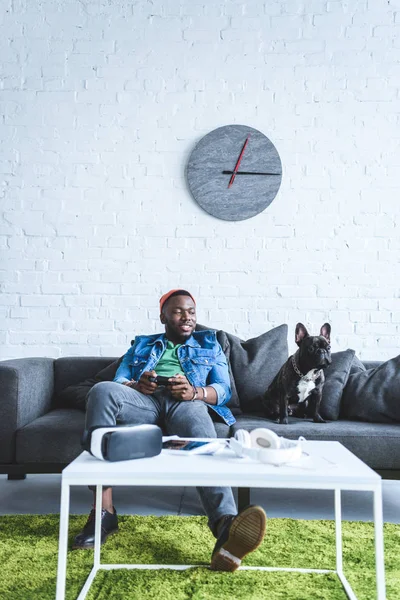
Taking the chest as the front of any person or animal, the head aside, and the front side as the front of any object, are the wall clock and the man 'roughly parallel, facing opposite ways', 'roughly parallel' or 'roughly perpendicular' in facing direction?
roughly parallel

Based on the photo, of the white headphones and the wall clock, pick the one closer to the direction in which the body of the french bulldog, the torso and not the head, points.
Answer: the white headphones

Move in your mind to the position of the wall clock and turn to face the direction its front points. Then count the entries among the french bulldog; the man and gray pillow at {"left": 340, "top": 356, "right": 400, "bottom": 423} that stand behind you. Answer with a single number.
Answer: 0

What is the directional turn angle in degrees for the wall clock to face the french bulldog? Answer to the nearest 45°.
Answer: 0° — it already faces it

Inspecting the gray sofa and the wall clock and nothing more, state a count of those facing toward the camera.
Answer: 2

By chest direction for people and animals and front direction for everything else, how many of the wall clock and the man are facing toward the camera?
2

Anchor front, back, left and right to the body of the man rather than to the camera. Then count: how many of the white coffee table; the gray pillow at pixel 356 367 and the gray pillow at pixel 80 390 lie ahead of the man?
1

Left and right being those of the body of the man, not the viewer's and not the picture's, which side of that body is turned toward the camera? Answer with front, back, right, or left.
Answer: front

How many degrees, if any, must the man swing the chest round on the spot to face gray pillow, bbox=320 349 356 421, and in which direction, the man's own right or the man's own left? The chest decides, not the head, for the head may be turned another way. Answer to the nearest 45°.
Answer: approximately 135° to the man's own left

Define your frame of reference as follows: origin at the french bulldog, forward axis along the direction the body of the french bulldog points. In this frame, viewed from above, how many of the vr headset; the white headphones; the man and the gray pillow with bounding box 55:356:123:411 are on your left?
0

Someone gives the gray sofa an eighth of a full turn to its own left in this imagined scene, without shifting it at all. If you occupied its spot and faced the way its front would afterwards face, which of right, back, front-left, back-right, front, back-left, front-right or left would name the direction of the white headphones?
front

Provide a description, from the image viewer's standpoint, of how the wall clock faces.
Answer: facing the viewer

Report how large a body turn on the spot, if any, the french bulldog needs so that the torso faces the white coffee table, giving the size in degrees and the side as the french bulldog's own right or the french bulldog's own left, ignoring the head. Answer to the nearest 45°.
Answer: approximately 45° to the french bulldog's own right

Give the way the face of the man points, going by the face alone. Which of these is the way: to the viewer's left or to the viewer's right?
to the viewer's right

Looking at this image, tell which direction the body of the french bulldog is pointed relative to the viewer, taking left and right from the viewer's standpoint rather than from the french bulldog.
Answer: facing the viewer and to the right of the viewer

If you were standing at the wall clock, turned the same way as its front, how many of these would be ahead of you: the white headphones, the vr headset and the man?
3
